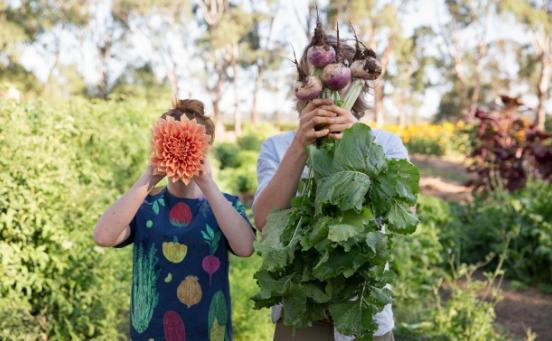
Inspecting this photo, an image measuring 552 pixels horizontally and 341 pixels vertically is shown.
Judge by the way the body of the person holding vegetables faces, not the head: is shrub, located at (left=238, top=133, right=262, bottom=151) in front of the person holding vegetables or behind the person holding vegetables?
behind

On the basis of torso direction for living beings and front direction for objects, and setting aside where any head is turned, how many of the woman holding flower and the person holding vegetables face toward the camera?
2

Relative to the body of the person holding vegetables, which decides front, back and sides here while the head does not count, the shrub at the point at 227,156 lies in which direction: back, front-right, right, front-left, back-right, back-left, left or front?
back

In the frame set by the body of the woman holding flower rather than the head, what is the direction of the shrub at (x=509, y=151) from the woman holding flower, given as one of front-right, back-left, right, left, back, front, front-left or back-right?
back-left

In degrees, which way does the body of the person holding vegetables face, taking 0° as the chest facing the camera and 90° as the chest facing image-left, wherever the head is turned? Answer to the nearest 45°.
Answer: approximately 0°

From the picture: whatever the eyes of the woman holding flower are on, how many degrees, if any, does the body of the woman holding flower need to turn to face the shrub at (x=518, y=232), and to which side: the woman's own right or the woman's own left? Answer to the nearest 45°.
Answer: approximately 135° to the woman's own left

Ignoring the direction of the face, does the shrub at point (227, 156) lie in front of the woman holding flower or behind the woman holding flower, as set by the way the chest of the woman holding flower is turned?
behind

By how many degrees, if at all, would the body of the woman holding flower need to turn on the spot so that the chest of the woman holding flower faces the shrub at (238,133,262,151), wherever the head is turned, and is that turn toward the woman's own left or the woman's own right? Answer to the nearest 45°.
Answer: approximately 180°
